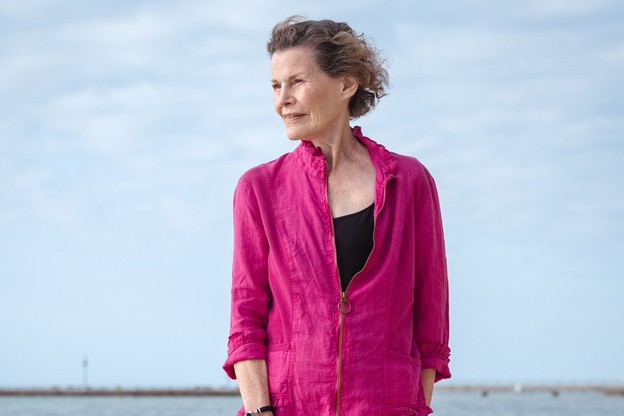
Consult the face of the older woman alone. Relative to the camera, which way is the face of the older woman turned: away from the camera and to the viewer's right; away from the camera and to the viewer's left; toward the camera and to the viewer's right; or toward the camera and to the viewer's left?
toward the camera and to the viewer's left

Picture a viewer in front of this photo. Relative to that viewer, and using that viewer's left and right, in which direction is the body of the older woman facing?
facing the viewer
